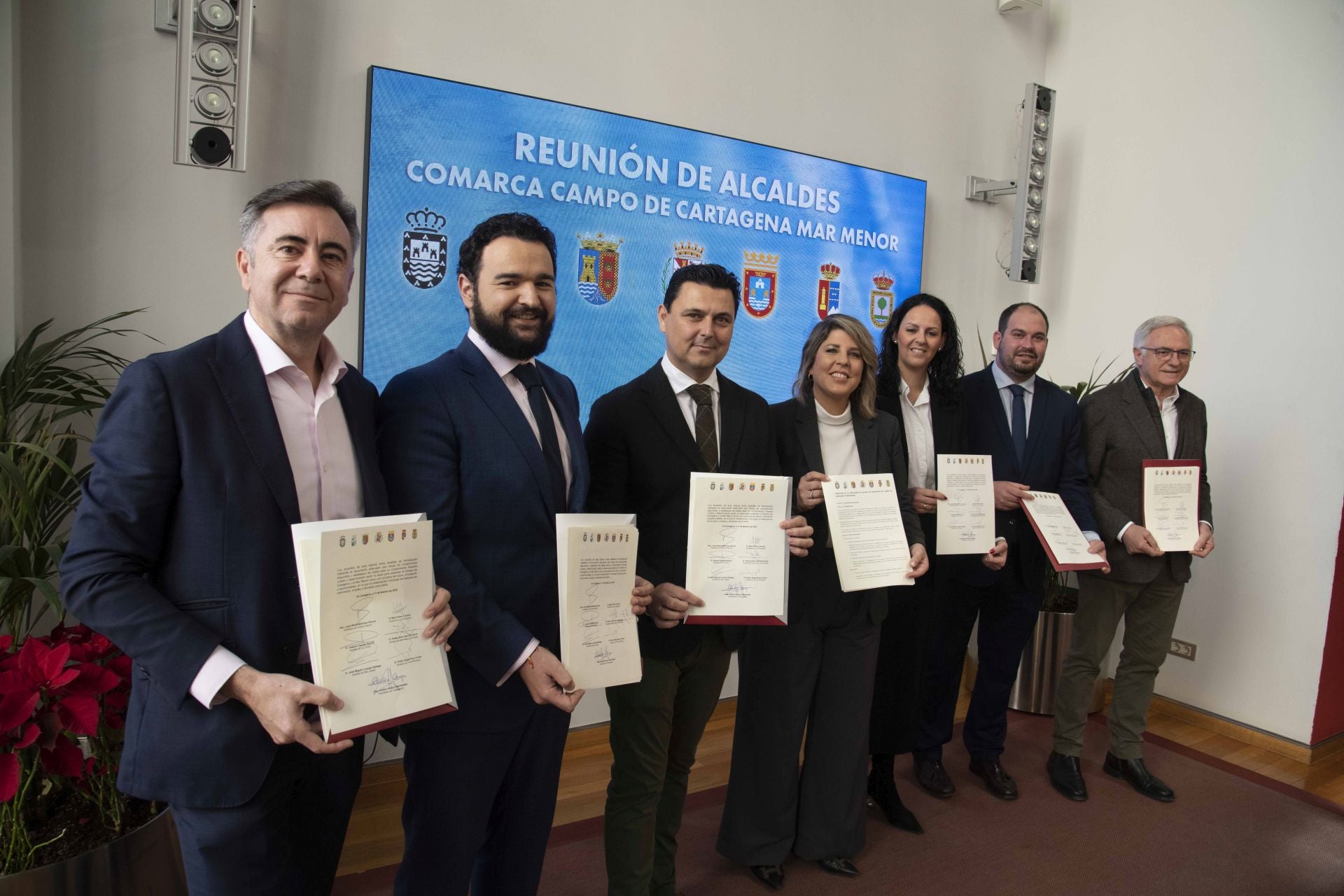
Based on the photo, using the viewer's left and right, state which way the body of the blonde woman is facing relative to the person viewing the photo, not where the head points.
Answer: facing the viewer

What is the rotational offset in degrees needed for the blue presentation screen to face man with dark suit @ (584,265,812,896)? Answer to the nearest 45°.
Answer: approximately 45° to its right

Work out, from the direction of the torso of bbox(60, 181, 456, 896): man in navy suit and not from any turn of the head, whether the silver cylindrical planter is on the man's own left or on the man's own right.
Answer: on the man's own left

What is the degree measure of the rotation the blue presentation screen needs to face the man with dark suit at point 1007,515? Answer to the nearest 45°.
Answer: approximately 45° to its left

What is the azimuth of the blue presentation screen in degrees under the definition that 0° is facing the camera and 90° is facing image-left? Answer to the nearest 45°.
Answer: approximately 315°

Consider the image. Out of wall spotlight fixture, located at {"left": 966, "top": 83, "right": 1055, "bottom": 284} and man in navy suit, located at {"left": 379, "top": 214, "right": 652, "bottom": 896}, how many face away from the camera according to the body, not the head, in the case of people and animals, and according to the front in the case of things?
0

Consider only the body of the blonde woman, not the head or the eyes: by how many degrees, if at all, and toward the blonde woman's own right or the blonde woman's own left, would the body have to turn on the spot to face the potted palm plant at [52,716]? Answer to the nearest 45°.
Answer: approximately 45° to the blonde woman's own right
